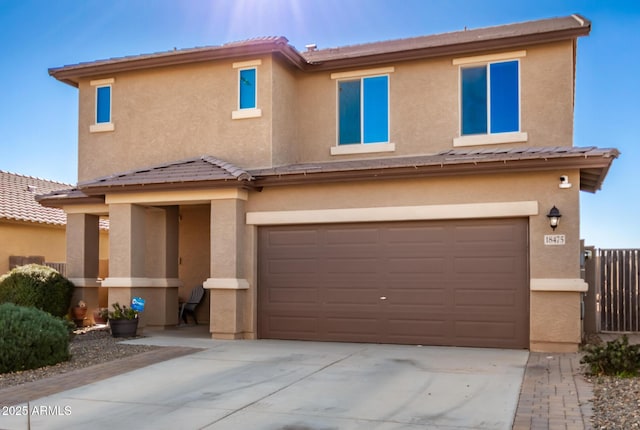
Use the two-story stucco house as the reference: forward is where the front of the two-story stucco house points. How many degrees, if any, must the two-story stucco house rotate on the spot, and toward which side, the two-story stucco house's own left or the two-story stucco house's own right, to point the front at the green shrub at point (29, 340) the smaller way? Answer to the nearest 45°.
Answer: approximately 45° to the two-story stucco house's own right

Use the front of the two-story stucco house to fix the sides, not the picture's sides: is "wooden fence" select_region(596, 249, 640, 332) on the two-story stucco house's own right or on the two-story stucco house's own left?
on the two-story stucco house's own left

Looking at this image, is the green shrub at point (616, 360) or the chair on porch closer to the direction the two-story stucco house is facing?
the green shrub

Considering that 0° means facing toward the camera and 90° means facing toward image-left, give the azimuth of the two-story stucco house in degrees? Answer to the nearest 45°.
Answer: approximately 0°

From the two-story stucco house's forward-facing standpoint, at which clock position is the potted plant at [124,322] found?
The potted plant is roughly at 3 o'clock from the two-story stucco house.

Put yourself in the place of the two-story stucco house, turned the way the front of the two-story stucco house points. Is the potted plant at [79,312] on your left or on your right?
on your right
